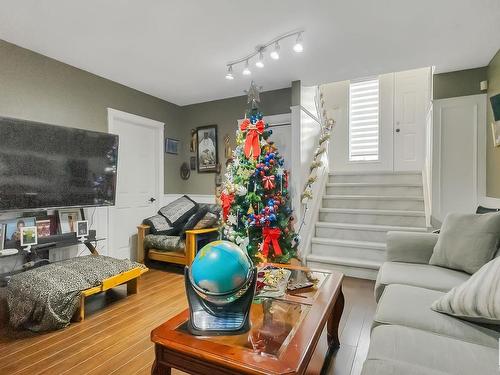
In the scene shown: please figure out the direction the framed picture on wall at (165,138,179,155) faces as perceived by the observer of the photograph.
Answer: facing the viewer and to the right of the viewer

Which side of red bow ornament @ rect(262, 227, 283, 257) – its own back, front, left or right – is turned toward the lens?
front

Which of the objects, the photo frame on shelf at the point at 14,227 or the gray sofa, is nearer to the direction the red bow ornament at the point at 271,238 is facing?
the gray sofa

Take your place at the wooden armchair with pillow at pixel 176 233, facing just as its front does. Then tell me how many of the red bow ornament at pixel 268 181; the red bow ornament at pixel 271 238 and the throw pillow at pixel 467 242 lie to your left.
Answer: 3

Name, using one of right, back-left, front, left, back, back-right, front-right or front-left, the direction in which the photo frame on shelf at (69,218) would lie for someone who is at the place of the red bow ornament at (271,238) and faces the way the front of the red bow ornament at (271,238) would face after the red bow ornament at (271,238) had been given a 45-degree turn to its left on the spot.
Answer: back-right

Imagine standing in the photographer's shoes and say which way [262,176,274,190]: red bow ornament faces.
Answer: facing the viewer

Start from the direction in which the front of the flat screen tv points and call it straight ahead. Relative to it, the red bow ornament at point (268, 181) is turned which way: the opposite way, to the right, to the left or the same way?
to the right

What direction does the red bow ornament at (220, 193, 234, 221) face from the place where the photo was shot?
facing the viewer

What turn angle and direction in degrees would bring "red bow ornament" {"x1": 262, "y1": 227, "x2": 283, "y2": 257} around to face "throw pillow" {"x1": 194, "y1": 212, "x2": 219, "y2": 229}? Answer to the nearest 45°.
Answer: approximately 135° to its right

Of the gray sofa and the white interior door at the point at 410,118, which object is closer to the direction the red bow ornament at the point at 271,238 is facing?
the gray sofa

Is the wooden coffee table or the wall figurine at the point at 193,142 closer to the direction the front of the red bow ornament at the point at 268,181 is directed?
the wooden coffee table

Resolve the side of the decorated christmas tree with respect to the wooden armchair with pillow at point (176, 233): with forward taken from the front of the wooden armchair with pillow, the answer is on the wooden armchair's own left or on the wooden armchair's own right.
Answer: on the wooden armchair's own left
